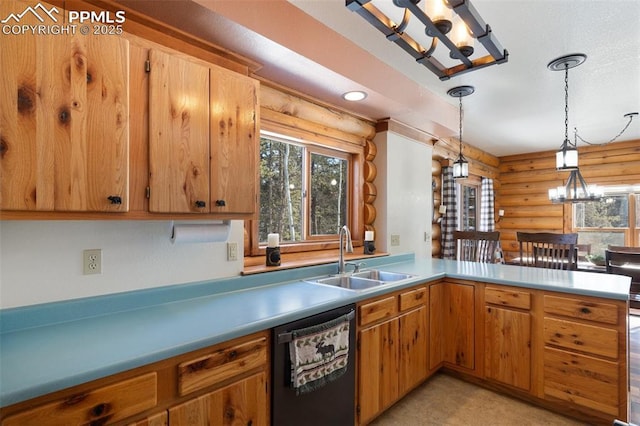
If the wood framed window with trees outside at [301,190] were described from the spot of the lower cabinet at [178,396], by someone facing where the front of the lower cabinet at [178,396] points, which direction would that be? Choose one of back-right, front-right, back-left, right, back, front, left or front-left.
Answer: left

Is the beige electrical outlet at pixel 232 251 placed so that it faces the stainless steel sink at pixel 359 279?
no

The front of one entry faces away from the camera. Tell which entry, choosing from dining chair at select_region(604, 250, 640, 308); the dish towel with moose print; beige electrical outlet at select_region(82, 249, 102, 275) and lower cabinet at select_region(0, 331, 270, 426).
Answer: the dining chair

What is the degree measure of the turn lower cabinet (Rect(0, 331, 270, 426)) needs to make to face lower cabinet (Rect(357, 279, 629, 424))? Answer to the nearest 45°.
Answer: approximately 45° to its left

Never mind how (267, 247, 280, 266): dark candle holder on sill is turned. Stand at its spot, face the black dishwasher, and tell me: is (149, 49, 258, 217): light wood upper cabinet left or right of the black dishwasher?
right

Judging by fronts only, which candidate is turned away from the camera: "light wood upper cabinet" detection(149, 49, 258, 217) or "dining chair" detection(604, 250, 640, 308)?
the dining chair

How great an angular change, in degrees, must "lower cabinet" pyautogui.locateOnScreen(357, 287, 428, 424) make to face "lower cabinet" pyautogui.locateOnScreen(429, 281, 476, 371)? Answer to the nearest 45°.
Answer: approximately 90° to its left

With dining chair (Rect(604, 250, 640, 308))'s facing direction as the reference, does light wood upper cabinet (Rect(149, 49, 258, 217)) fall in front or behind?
behind

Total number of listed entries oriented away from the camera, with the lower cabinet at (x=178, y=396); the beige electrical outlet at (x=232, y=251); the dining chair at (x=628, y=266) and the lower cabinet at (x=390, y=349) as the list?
1

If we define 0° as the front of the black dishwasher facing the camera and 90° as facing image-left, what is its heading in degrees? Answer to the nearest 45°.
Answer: approximately 315°

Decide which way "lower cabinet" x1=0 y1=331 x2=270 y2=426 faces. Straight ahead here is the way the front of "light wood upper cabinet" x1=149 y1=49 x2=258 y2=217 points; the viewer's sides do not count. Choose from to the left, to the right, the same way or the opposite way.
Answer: the same way

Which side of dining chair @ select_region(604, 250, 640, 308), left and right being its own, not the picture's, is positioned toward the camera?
back

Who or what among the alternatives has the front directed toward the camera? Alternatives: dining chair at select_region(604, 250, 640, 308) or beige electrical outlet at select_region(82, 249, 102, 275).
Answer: the beige electrical outlet

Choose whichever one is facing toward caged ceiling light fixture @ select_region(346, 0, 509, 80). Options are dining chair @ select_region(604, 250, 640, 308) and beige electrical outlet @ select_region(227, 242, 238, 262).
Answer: the beige electrical outlet

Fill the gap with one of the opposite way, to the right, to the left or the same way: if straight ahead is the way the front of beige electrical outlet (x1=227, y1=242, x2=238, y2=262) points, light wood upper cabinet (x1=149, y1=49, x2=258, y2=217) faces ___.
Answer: the same way

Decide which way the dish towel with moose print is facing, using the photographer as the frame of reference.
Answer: facing the viewer and to the right of the viewer

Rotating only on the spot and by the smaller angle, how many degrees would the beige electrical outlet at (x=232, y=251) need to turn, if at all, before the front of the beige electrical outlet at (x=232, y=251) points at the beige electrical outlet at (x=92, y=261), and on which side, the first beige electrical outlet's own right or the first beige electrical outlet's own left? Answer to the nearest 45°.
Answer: approximately 90° to the first beige electrical outlet's own right

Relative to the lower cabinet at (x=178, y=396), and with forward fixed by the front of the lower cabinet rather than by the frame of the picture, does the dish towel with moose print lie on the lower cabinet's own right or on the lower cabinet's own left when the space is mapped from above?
on the lower cabinet's own left
